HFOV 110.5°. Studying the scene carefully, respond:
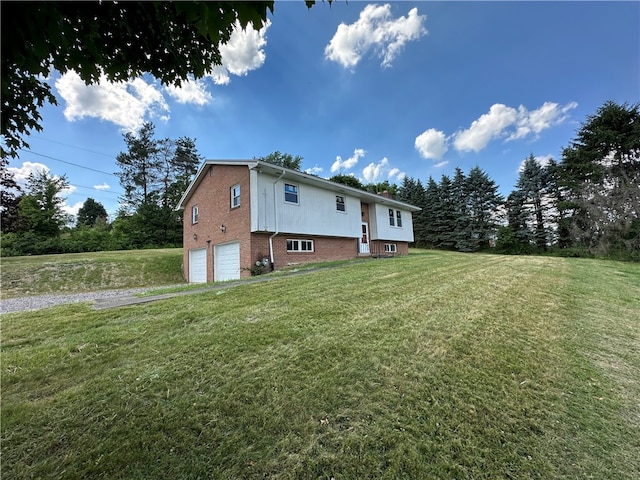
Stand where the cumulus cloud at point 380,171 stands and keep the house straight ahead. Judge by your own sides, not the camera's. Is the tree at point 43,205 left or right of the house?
right

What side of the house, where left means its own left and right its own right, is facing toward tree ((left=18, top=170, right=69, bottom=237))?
back

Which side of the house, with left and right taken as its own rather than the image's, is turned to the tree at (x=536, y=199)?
left

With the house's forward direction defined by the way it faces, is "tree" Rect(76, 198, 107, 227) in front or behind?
behind

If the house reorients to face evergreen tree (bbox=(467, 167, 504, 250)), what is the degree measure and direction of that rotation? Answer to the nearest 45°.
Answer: approximately 90° to its left

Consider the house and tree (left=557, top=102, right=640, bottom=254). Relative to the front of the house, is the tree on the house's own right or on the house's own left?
on the house's own left

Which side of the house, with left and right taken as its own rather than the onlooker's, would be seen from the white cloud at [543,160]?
left

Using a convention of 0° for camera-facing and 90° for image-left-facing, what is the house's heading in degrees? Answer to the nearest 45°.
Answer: approximately 315°
